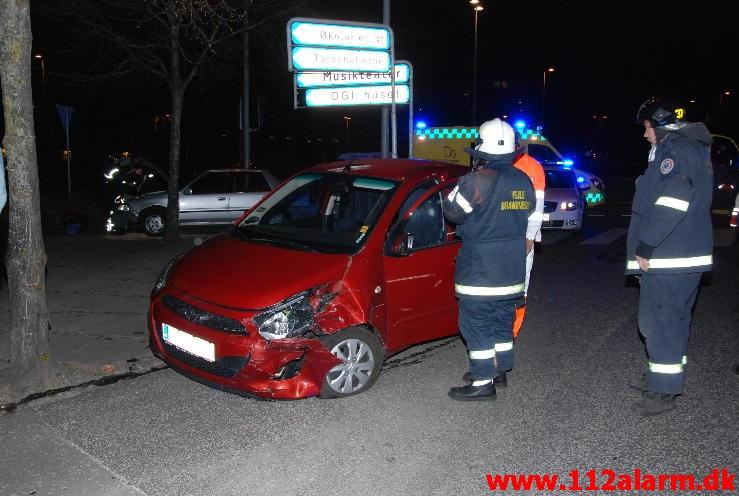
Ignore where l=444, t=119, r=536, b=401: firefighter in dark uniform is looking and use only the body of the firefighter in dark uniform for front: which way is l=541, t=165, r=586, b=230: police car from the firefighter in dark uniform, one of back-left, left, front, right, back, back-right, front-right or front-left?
front-right

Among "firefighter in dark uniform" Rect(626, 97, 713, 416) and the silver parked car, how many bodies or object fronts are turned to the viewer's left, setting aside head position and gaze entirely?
2

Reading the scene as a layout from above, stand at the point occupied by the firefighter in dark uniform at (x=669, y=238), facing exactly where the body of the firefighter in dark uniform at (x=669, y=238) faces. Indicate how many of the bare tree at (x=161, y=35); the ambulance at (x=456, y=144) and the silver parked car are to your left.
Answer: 0

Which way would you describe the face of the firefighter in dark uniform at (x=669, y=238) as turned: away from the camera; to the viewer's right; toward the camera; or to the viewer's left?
to the viewer's left

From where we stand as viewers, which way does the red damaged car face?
facing the viewer and to the left of the viewer

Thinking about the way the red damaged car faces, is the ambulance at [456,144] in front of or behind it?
behind

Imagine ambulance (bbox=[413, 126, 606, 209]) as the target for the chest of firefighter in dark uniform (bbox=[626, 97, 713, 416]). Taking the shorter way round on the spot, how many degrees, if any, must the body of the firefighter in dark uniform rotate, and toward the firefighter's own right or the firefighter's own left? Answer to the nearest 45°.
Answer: approximately 90° to the firefighter's own right

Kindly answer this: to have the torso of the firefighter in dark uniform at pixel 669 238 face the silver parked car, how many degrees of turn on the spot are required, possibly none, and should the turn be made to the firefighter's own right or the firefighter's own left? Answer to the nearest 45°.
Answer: approximately 45° to the firefighter's own right

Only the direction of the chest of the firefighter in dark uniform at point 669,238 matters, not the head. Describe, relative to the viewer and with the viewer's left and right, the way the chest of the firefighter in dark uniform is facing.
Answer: facing to the left of the viewer

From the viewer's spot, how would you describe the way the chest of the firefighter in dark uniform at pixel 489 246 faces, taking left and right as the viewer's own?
facing away from the viewer and to the left of the viewer

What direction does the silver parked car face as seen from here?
to the viewer's left

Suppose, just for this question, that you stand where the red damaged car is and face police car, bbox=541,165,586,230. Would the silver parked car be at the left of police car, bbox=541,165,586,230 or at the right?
left

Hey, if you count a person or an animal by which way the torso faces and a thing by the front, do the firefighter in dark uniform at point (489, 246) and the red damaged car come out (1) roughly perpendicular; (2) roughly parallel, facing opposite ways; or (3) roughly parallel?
roughly perpendicular

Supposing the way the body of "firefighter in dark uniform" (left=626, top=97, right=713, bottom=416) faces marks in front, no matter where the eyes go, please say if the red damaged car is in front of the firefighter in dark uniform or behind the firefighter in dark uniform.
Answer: in front

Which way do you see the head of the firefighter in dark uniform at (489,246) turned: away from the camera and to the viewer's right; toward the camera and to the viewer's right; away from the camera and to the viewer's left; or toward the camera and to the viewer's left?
away from the camera and to the viewer's left

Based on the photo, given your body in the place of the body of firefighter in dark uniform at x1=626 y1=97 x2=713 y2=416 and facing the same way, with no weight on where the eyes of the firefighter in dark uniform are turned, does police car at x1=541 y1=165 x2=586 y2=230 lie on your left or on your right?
on your right

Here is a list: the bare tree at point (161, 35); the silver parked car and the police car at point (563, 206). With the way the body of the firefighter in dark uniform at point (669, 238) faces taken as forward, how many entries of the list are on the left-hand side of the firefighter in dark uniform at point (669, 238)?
0

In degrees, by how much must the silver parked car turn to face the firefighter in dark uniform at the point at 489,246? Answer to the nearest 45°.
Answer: approximately 90° to its left

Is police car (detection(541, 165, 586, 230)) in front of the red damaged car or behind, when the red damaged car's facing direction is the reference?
behind
